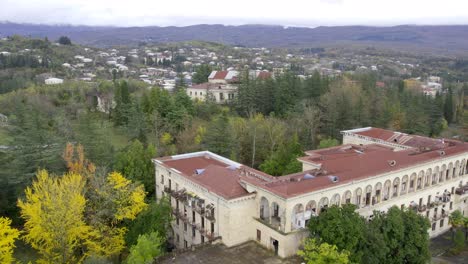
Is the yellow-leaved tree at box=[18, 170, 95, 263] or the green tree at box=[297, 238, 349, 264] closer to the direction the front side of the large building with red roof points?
the green tree

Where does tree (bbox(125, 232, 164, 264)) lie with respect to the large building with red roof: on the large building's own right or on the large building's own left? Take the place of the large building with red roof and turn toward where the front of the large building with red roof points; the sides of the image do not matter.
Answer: on the large building's own right

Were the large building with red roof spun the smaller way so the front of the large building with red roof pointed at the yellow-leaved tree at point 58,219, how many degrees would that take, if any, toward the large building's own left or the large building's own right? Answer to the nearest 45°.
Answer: approximately 90° to the large building's own right

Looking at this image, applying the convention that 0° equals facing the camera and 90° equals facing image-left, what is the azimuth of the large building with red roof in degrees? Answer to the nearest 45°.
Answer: approximately 315°

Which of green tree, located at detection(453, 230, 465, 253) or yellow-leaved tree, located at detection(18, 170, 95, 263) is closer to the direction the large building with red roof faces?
the green tree

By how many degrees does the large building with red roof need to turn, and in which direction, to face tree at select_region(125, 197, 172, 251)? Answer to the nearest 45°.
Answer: approximately 135° to its right
